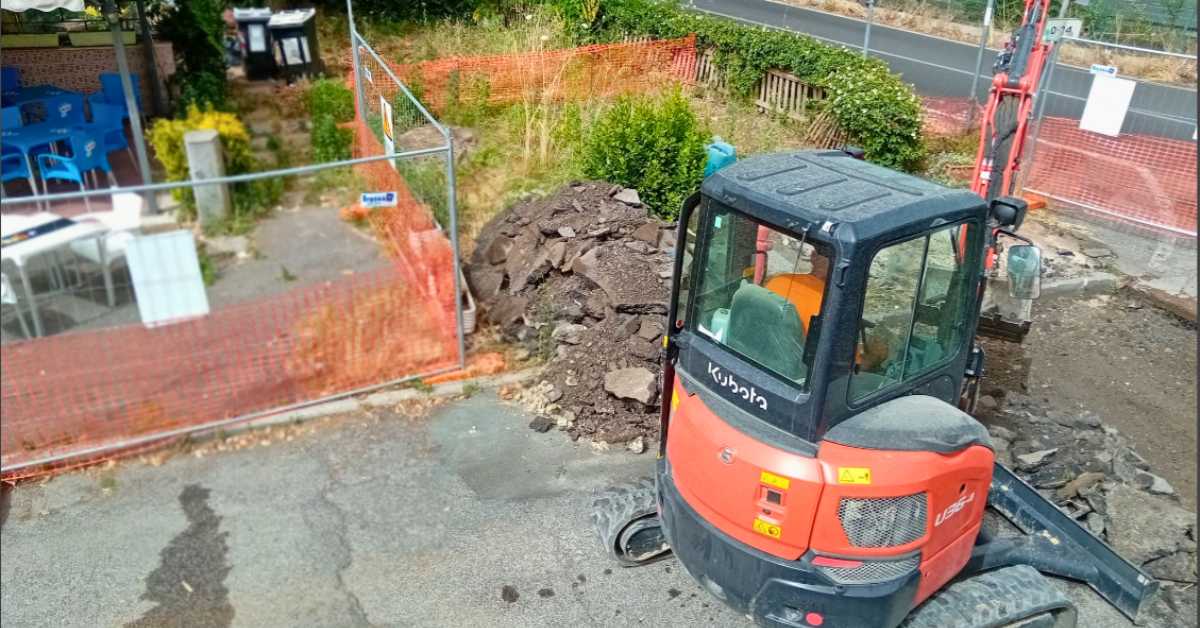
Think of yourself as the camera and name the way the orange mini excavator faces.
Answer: facing away from the viewer and to the right of the viewer

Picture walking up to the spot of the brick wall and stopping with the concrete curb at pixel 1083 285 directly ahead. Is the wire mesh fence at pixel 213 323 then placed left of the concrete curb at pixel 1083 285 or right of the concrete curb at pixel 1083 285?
right

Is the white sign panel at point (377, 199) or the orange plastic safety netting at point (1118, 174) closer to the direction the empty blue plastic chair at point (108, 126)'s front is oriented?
the white sign panel

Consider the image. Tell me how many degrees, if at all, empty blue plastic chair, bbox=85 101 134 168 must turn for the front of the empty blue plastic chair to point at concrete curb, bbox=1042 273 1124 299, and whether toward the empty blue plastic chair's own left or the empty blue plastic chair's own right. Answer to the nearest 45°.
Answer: approximately 90° to the empty blue plastic chair's own left

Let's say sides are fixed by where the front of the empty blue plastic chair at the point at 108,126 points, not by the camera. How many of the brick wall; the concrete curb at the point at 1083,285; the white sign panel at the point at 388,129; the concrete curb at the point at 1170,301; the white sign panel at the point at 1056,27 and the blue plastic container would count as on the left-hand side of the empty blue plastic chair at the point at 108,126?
5

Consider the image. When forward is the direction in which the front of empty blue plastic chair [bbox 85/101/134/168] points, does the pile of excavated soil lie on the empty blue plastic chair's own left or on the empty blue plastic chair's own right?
on the empty blue plastic chair's own left

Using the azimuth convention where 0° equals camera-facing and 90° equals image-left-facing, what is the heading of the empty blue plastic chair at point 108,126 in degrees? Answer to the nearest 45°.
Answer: approximately 45°

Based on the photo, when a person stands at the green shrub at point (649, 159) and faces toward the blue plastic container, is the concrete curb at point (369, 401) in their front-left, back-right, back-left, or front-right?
back-right

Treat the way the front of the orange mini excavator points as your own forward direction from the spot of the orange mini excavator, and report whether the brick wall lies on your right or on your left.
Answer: on your left

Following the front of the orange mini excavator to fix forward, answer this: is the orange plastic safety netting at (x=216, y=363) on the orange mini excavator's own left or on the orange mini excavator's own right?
on the orange mini excavator's own left

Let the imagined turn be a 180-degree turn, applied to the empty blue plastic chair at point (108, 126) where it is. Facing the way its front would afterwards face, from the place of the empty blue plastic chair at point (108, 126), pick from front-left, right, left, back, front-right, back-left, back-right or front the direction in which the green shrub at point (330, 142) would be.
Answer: front-right

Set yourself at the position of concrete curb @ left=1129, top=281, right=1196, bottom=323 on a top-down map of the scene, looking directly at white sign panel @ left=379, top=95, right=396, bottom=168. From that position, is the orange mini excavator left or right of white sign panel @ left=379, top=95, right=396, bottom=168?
left

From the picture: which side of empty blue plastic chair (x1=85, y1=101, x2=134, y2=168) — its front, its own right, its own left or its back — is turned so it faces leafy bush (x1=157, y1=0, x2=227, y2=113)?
back

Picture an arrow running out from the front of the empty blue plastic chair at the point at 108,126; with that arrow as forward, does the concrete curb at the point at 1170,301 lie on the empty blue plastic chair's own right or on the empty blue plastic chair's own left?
on the empty blue plastic chair's own left

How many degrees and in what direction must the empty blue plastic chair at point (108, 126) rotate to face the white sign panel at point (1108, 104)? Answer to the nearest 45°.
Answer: approximately 90° to its left

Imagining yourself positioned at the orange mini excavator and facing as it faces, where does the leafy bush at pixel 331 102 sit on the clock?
The leafy bush is roughly at 9 o'clock from the orange mini excavator.
